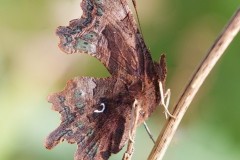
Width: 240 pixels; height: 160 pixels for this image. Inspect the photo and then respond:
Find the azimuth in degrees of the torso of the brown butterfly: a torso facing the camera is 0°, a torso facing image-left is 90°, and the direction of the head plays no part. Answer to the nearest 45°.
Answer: approximately 270°
